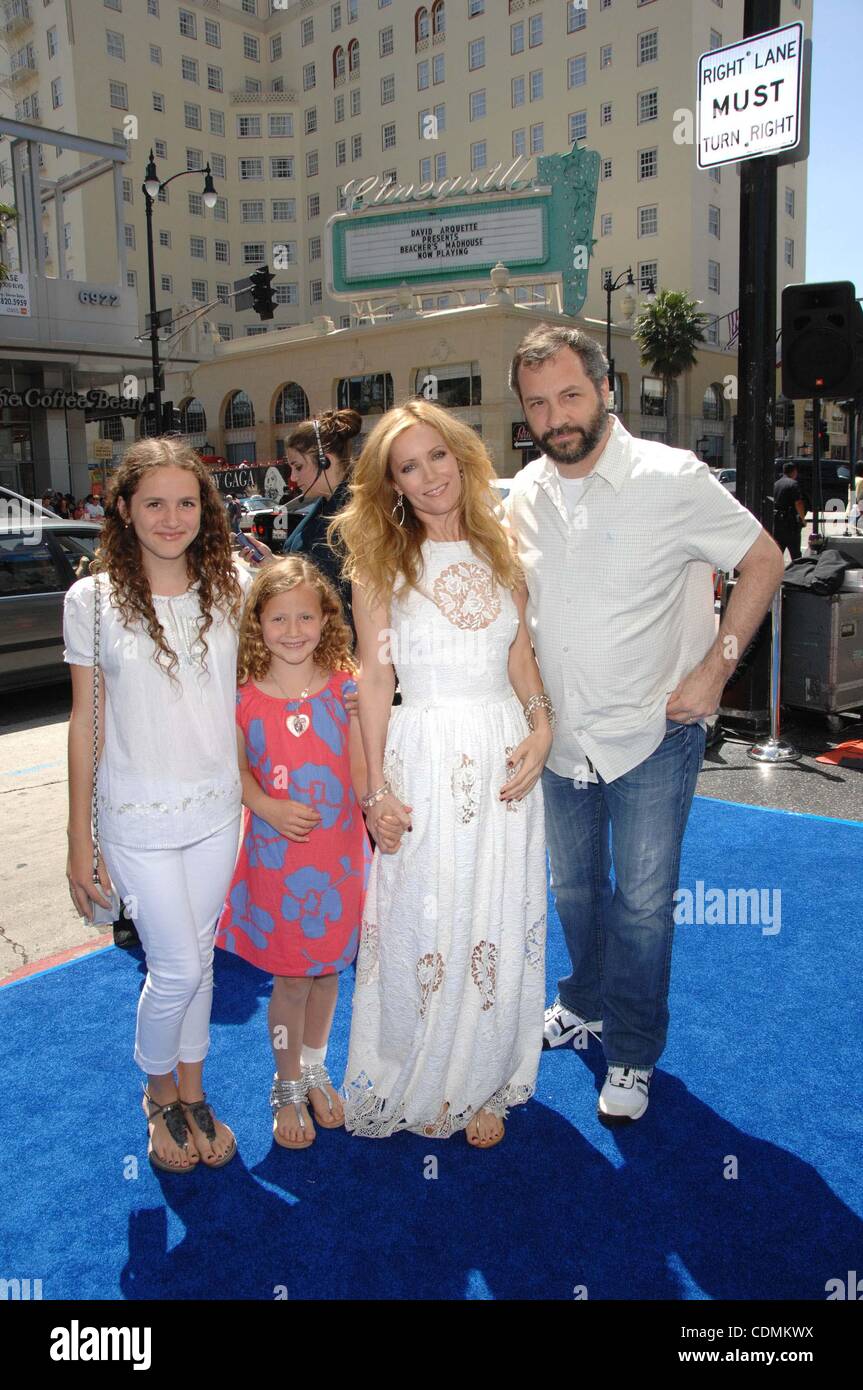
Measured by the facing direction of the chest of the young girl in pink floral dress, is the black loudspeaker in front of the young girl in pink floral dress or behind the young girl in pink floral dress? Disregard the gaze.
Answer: behind

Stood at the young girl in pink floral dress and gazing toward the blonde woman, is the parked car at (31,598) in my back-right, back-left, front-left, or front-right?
back-left

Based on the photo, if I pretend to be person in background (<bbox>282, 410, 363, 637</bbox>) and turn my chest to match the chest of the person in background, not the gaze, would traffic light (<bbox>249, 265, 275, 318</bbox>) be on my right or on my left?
on my right

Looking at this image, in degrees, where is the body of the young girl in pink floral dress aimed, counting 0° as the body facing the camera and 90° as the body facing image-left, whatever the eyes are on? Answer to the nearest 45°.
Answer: approximately 0°

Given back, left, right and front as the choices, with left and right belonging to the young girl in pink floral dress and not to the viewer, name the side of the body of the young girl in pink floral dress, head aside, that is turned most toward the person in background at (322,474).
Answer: back

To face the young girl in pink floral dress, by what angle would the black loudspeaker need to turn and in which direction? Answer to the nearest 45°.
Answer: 0° — it already faces them

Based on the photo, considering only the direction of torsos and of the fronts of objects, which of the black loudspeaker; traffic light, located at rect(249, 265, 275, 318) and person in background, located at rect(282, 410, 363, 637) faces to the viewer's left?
the person in background
